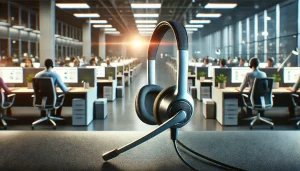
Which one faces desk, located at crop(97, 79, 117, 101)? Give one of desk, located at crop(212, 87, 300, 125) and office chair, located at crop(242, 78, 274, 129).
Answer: the office chair

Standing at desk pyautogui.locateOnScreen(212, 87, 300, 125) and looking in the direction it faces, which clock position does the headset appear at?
The headset is roughly at 12 o'clock from the desk.

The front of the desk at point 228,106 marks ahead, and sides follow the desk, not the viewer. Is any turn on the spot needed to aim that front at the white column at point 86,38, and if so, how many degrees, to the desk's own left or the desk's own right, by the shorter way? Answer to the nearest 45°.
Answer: approximately 135° to the desk's own right

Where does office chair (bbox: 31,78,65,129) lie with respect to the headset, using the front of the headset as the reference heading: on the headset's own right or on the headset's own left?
on the headset's own right

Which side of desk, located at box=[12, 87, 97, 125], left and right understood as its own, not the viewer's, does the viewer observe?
front

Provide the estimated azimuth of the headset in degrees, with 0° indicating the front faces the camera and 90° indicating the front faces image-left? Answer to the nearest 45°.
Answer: approximately 45°

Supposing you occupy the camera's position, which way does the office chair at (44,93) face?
facing away from the viewer and to the right of the viewer

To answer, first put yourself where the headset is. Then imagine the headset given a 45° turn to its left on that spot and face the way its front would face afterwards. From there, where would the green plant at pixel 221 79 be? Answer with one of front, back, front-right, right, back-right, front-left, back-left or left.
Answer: back

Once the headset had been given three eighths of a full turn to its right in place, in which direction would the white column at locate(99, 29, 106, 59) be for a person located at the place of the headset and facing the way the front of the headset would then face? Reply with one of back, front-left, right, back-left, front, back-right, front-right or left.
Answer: front

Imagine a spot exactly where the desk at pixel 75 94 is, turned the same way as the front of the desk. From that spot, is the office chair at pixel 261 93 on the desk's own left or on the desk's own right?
on the desk's own left

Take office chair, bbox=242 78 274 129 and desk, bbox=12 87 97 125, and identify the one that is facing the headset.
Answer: the desk

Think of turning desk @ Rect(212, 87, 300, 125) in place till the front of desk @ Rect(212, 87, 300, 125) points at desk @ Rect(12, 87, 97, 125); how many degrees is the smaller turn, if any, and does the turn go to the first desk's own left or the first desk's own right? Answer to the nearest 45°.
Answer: approximately 90° to the first desk's own right

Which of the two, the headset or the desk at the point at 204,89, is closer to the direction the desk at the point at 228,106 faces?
the headset

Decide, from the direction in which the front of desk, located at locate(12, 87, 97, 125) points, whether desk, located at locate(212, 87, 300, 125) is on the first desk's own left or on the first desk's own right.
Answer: on the first desk's own left
